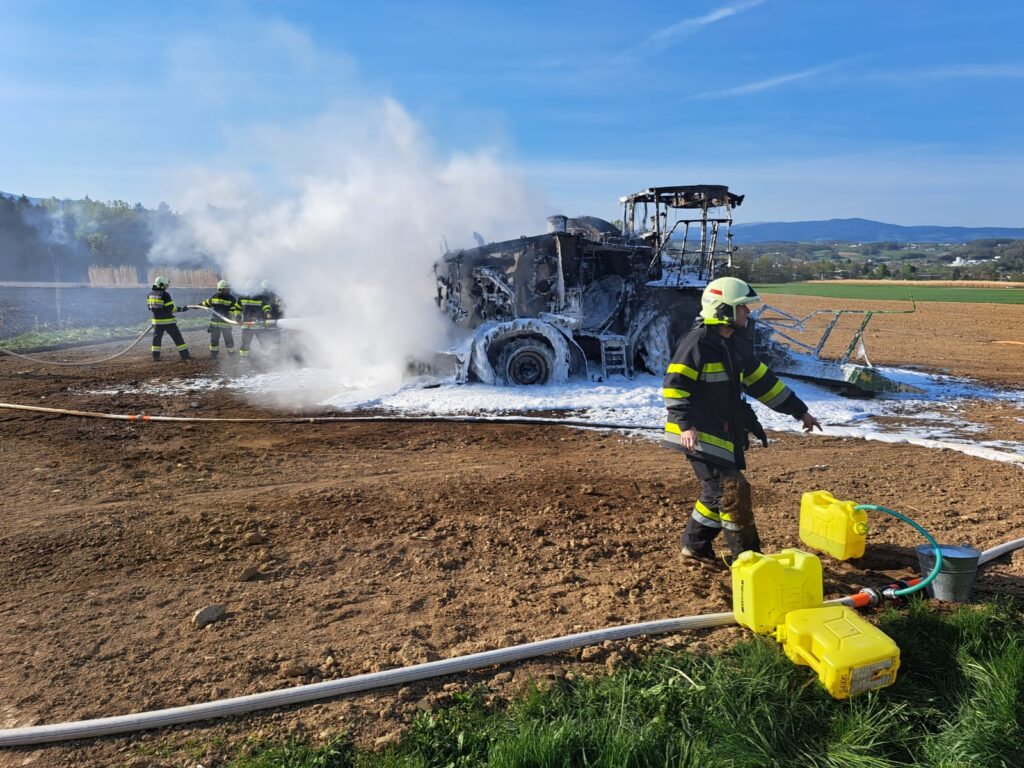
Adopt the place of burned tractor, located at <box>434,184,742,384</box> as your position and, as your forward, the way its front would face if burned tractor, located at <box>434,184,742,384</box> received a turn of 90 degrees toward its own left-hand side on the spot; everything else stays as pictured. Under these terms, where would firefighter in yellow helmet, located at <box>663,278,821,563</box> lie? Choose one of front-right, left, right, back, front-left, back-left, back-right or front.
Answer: back

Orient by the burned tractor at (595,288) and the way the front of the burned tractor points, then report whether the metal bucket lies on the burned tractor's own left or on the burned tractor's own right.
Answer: on the burned tractor's own right

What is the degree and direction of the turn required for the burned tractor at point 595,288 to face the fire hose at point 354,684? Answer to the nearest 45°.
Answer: approximately 90° to its right

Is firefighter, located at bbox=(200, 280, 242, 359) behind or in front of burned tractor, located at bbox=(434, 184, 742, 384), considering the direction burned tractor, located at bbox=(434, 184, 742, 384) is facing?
behind

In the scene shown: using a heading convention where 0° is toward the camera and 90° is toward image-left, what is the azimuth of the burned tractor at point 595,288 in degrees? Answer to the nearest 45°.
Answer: approximately 270°

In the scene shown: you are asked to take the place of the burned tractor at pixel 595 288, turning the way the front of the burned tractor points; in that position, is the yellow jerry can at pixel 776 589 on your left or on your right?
on your right

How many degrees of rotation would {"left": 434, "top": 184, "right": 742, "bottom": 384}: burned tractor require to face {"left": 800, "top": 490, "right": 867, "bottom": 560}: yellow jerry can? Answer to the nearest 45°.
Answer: approximately 90° to its right

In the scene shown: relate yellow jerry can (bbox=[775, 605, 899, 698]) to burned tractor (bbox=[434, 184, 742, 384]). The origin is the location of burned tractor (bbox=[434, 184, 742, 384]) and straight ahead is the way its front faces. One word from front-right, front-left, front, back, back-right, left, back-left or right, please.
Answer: right

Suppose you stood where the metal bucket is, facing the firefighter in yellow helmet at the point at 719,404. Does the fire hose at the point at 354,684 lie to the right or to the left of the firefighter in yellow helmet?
left

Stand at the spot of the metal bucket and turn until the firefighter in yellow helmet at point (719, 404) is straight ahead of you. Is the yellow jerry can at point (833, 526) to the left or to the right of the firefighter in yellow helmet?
right

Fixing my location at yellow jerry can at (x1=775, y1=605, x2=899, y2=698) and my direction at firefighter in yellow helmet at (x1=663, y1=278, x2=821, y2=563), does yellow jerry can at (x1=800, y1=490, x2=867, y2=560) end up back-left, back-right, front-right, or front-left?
front-right
